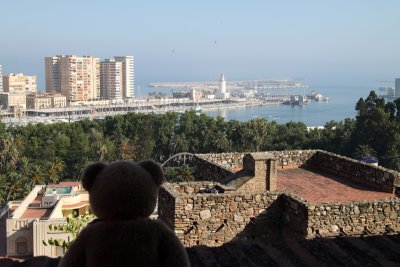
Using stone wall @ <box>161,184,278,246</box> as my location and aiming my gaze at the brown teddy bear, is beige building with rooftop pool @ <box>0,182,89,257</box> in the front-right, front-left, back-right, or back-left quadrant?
back-right

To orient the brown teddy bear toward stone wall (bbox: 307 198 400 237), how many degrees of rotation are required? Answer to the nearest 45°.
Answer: approximately 45° to its right

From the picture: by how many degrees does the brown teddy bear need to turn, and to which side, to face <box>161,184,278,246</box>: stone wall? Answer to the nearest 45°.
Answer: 0° — it already faces it

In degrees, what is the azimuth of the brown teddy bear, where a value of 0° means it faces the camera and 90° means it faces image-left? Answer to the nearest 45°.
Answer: approximately 180°

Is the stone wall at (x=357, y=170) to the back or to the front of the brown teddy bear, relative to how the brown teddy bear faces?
to the front

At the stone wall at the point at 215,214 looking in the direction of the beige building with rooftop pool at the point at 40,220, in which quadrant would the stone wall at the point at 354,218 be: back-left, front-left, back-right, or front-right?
back-right

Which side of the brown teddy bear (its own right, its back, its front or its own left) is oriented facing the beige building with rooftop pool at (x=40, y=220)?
front

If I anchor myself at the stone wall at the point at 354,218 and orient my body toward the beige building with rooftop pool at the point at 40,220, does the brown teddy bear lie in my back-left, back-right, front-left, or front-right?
back-left

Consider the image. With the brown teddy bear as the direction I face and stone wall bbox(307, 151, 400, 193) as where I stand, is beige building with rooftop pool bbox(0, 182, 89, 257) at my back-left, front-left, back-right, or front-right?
back-right
